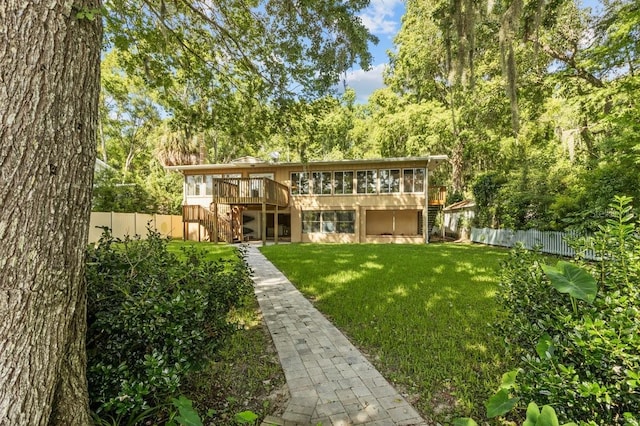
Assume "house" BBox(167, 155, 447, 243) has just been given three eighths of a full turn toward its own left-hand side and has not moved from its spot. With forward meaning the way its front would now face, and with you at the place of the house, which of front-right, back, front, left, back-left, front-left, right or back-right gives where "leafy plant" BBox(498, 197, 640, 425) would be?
back-right

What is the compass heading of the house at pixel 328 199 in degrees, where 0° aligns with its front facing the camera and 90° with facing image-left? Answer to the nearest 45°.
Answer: approximately 0°

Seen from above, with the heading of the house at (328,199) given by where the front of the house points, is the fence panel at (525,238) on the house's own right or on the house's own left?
on the house's own left

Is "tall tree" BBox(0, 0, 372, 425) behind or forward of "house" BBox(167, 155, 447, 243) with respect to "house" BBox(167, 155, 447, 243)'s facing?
forward

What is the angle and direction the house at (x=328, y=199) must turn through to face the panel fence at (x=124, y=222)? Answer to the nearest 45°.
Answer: approximately 90° to its right
